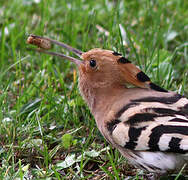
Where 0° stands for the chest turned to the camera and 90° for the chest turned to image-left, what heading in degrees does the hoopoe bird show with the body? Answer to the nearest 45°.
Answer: approximately 90°
